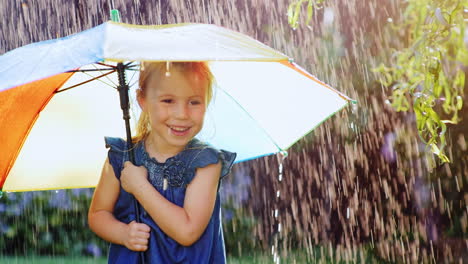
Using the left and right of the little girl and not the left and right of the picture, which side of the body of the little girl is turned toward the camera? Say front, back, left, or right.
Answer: front

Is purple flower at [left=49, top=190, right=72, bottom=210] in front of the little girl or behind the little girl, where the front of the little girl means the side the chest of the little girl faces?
behind

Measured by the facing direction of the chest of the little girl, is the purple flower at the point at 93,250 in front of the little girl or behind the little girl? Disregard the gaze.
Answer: behind
